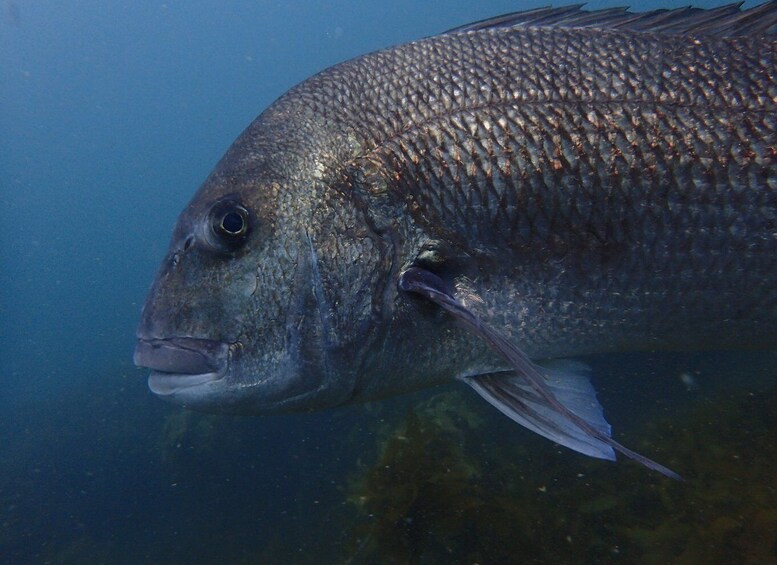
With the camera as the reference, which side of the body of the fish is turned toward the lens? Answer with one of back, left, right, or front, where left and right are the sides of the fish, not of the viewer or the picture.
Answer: left

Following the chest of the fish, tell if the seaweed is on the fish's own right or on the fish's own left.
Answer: on the fish's own right
